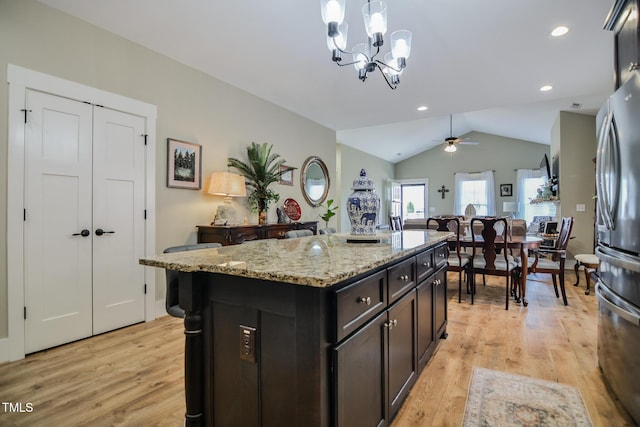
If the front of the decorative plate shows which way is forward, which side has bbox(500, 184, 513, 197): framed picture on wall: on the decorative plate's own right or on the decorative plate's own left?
on the decorative plate's own left

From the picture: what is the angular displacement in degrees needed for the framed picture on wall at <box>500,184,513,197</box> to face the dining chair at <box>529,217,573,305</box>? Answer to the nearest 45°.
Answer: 0° — it already faces it

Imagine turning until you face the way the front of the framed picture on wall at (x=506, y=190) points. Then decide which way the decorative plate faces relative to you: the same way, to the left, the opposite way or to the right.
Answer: to the left

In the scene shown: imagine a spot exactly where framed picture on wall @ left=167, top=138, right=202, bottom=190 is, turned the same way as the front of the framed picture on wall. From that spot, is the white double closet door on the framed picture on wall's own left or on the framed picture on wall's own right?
on the framed picture on wall's own right

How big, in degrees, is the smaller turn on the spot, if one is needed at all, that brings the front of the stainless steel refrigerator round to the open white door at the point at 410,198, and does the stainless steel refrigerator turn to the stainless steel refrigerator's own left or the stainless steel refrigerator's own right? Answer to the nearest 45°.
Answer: approximately 45° to the stainless steel refrigerator's own right

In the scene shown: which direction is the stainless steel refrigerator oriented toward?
to the viewer's left

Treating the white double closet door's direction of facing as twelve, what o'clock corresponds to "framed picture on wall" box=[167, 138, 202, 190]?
The framed picture on wall is roughly at 10 o'clock from the white double closet door.

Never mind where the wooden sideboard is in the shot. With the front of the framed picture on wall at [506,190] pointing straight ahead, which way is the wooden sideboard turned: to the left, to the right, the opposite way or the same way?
to the left

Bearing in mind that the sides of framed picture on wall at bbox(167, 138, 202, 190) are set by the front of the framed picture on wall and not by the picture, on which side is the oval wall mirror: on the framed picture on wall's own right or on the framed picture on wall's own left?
on the framed picture on wall's own left

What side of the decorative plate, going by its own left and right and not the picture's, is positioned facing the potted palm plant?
right
